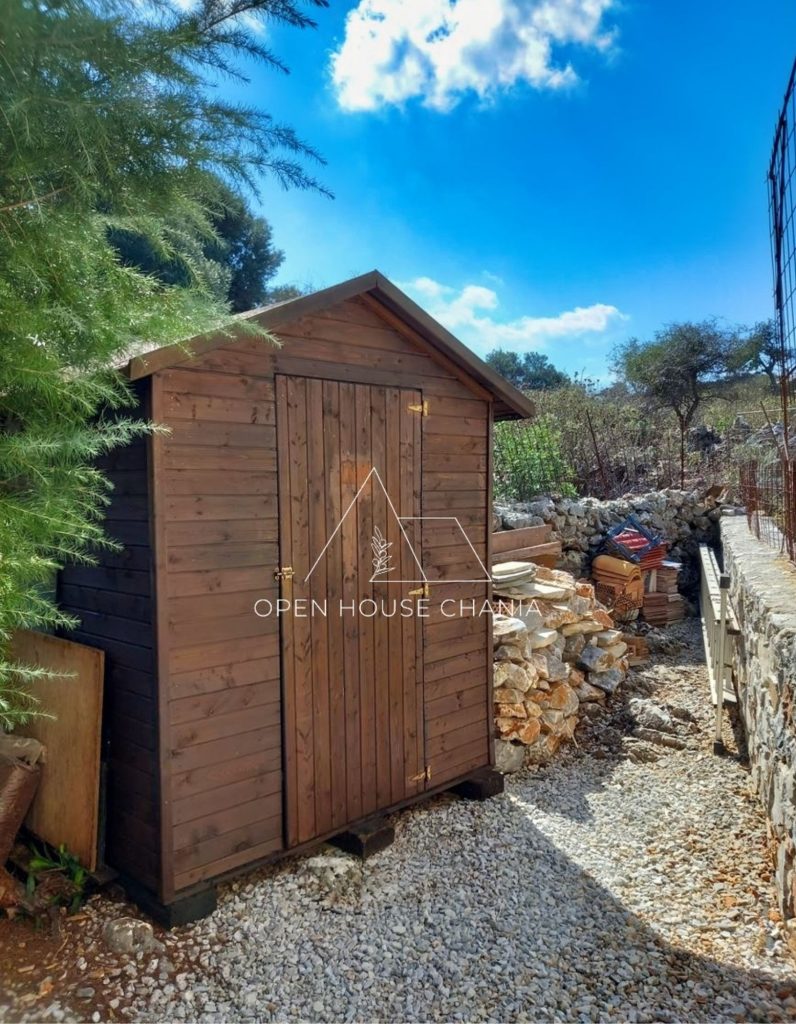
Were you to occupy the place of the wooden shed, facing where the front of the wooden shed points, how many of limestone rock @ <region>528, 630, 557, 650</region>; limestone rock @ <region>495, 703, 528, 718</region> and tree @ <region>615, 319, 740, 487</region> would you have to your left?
3

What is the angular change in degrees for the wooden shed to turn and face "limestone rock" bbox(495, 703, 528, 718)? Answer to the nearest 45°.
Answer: approximately 90° to its left

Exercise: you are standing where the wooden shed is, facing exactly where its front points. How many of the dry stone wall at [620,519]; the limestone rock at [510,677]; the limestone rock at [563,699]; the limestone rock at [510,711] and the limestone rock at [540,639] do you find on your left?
5

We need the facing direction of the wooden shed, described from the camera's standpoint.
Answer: facing the viewer and to the right of the viewer

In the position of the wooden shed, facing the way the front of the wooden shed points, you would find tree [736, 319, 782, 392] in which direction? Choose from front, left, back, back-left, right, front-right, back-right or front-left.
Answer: left

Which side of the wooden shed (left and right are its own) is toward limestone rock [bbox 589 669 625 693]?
left

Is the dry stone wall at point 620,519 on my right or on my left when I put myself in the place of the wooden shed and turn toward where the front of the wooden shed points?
on my left

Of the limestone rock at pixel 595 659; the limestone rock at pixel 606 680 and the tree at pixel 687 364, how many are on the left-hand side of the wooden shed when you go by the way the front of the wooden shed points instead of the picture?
3

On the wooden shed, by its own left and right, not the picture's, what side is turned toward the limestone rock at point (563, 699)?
left
